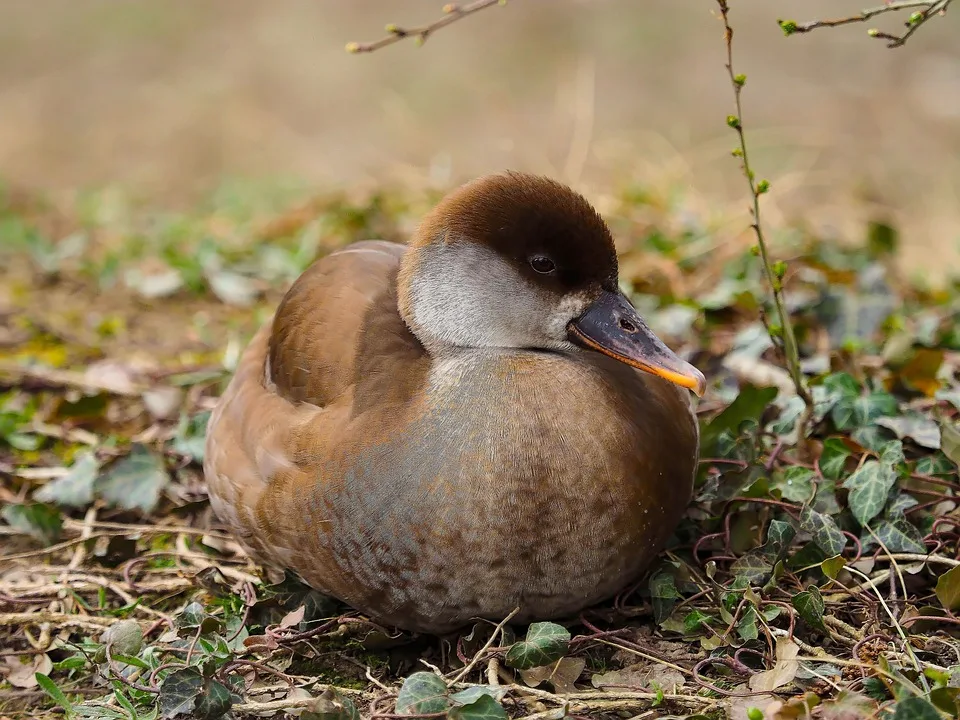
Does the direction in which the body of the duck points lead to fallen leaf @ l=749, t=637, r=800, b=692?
yes

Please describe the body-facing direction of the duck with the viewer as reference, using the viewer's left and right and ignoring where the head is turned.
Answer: facing the viewer and to the right of the viewer

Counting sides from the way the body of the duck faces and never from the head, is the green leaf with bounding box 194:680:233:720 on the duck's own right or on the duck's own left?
on the duck's own right

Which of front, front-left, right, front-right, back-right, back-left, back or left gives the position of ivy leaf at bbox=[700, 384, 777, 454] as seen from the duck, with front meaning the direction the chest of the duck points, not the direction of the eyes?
left

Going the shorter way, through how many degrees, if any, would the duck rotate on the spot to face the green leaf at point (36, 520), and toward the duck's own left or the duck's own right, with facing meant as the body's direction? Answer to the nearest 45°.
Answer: approximately 180°

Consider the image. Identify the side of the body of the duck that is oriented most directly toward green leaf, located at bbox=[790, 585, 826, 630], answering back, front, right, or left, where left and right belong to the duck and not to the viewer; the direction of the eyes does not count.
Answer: front
